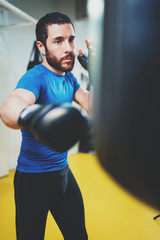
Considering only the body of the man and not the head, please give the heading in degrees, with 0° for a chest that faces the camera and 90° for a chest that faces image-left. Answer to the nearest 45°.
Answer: approximately 315°
